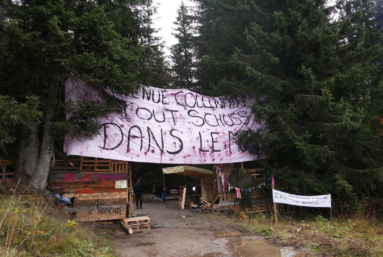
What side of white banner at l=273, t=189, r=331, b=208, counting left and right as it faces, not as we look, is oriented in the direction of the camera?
front

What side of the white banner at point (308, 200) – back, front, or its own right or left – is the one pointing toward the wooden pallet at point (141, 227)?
right

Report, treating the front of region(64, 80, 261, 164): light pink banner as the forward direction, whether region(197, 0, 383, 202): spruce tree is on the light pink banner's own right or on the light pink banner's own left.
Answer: on the light pink banner's own left

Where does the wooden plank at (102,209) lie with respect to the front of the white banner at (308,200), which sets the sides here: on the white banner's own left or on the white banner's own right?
on the white banner's own right

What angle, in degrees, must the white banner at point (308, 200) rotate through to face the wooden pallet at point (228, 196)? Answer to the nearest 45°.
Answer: approximately 135° to its right

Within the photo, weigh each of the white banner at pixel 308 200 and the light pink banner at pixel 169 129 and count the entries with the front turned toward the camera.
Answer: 2

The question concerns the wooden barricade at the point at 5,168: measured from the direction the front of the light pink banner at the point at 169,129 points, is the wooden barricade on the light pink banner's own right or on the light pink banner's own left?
on the light pink banner's own right

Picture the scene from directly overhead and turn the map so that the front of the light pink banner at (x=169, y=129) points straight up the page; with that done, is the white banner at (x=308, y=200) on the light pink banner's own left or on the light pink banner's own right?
on the light pink banner's own left
